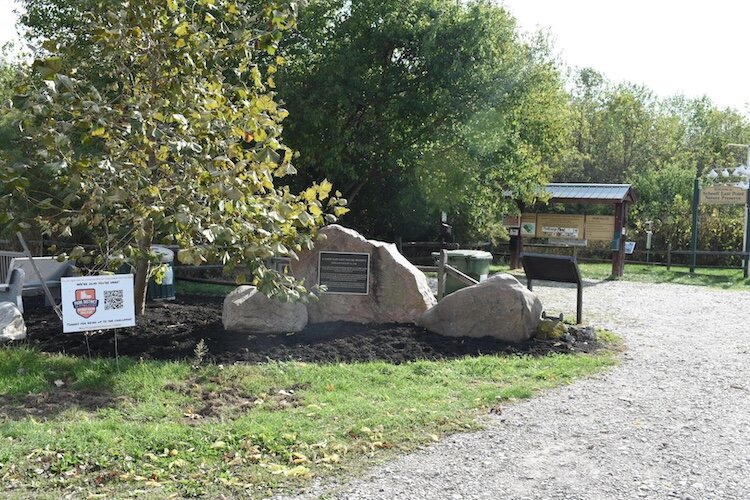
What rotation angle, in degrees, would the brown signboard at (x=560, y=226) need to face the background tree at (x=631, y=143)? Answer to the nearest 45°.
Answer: approximately 180°

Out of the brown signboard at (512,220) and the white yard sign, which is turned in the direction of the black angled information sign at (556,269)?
the brown signboard

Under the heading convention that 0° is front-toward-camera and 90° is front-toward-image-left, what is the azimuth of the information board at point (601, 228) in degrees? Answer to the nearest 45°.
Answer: approximately 0°

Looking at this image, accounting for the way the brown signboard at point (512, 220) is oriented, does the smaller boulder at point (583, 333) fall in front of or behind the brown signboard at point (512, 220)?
in front

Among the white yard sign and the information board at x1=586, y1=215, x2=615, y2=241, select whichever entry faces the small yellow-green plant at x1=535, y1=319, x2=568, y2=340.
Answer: the information board

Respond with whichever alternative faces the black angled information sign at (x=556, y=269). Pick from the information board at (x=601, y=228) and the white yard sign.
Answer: the information board

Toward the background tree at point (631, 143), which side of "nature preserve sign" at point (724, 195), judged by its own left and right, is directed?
back

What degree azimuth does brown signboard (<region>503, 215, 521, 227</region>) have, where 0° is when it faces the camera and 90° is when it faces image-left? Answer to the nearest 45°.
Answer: approximately 0°

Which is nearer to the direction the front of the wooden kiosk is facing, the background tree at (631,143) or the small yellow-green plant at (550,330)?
the small yellow-green plant

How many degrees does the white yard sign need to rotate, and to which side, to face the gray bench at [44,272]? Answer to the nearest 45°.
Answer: approximately 180°
